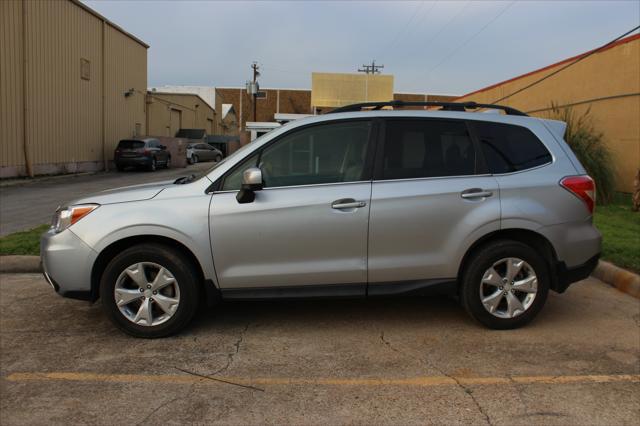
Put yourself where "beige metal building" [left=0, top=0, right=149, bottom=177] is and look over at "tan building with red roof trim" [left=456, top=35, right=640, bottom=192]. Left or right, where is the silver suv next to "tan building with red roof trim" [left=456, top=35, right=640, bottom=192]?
right

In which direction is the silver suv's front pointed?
to the viewer's left

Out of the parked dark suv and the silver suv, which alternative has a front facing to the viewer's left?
the silver suv

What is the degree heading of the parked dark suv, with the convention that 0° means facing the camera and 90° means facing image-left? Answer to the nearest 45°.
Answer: approximately 225°

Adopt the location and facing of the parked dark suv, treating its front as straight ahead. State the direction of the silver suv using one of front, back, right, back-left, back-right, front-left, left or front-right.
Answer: back-right

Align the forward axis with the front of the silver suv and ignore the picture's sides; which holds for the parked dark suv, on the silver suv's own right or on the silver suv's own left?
on the silver suv's own right

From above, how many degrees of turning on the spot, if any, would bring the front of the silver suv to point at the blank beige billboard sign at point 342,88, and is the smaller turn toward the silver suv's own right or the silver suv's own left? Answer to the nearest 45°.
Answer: approximately 90° to the silver suv's own right

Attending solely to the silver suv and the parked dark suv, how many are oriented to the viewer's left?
1
